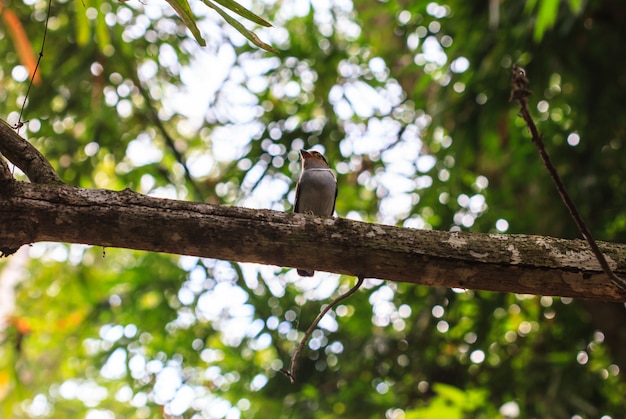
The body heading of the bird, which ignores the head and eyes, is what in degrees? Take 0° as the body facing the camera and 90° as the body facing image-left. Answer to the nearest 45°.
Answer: approximately 0°

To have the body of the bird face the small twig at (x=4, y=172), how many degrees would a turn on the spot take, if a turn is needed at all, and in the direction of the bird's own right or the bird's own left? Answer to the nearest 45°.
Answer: approximately 45° to the bird's own right

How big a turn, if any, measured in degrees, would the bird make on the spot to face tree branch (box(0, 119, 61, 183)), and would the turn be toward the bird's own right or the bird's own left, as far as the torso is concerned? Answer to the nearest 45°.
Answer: approximately 45° to the bird's own right
